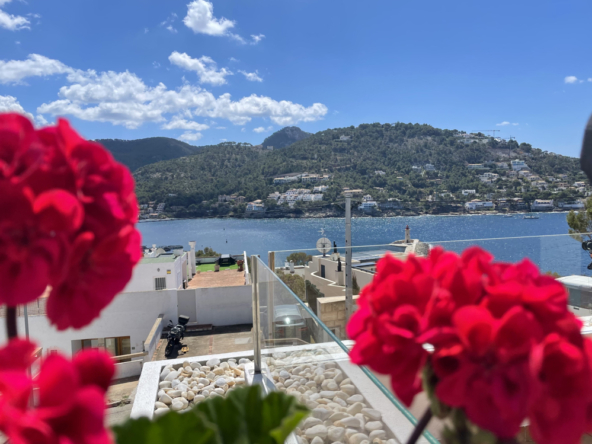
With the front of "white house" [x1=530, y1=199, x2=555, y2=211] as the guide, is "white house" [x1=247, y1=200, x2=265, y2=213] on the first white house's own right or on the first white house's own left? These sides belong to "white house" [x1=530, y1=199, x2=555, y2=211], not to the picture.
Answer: on the first white house's own right

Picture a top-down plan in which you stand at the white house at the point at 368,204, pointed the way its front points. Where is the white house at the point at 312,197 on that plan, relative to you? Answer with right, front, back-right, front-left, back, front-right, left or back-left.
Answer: back-right

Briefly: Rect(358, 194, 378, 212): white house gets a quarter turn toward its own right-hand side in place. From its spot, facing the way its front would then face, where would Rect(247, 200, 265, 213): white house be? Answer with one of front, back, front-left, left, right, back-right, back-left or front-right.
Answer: front-right

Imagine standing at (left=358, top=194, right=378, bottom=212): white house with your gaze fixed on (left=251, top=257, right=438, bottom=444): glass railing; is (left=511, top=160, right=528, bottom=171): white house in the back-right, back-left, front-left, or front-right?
back-left

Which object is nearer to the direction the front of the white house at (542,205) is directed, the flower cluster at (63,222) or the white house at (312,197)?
the flower cluster

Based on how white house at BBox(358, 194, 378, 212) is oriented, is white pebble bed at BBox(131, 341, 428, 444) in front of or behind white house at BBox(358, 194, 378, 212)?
in front

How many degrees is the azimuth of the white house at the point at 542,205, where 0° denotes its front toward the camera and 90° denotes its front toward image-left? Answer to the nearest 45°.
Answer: approximately 0°

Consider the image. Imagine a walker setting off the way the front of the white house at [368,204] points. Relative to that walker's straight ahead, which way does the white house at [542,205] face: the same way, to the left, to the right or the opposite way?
the same way

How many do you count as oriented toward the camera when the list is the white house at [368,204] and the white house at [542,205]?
2

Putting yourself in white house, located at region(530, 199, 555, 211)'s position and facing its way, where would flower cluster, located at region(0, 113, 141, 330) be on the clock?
The flower cluster is roughly at 12 o'clock from the white house.

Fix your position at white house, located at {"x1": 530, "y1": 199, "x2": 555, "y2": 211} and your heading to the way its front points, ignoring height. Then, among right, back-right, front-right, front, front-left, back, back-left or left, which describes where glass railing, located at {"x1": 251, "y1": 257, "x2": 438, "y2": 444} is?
front

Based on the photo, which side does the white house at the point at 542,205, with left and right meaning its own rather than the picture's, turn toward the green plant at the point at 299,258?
front

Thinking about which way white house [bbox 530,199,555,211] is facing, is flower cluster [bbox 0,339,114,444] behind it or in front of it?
in front

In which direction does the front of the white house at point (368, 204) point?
toward the camera

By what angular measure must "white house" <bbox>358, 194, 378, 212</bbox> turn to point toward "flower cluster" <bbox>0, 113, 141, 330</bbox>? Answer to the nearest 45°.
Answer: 0° — it already faces it

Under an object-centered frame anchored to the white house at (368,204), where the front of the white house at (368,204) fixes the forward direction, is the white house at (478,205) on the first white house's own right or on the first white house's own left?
on the first white house's own left
